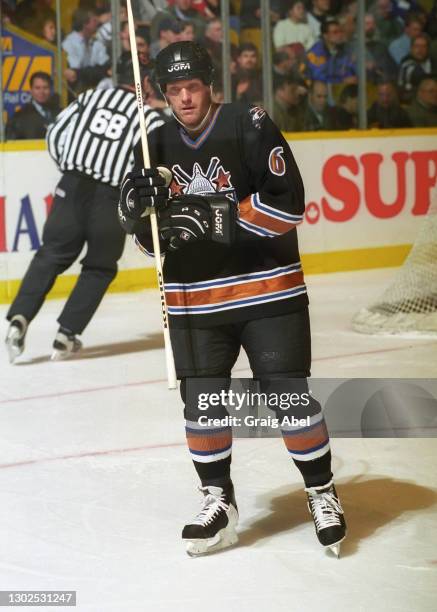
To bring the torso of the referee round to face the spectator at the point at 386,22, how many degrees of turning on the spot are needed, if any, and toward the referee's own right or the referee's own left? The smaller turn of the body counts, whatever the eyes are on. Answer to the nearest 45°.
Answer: approximately 45° to the referee's own right

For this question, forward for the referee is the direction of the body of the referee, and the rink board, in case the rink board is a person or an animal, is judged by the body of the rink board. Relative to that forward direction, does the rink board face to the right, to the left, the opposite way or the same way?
the opposite way

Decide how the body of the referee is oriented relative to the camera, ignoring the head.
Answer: away from the camera

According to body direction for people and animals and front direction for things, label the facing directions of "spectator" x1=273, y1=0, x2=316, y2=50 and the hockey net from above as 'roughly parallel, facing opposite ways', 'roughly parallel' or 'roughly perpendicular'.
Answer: roughly perpendicular

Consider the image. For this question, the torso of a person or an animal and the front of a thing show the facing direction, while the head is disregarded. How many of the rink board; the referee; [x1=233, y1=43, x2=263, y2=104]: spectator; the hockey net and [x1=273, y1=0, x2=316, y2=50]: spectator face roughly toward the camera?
3

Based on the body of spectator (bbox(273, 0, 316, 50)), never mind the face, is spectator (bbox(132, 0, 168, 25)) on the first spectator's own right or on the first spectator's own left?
on the first spectator's own right

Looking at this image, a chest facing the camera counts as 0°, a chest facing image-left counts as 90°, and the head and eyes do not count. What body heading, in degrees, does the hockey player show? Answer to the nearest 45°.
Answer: approximately 45°

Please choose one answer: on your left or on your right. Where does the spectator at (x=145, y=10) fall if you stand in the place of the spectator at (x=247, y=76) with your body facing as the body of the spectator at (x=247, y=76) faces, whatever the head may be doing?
on your right
